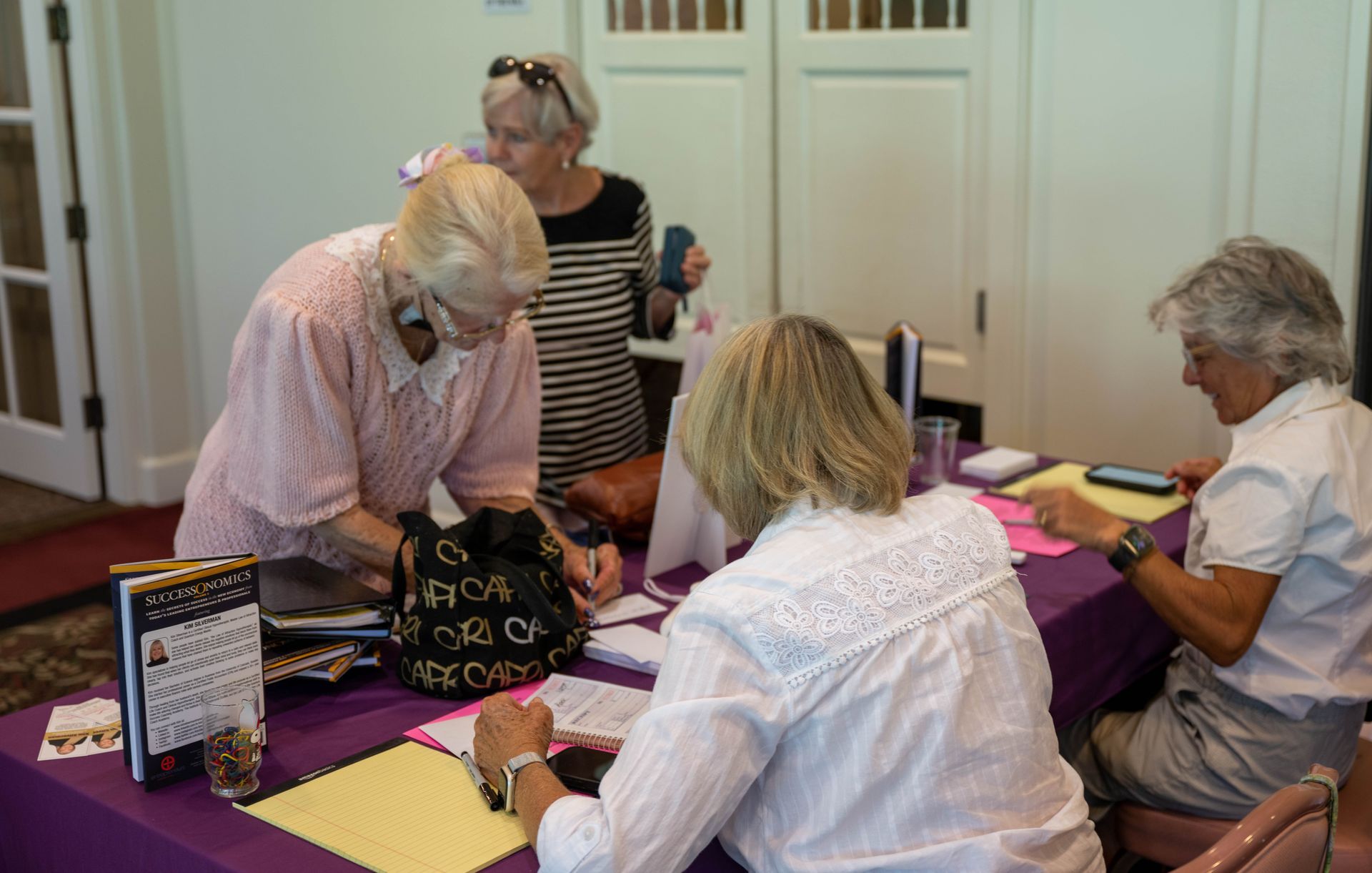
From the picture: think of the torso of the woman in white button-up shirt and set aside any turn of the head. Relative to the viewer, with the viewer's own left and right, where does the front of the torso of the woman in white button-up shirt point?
facing to the left of the viewer

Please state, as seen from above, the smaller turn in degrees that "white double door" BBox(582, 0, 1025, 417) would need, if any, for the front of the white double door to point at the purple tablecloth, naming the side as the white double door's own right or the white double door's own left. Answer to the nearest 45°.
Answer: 0° — it already faces it

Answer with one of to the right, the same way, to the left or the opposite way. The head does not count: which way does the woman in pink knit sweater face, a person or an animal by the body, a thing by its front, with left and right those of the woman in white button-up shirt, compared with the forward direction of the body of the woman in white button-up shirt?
the opposite way

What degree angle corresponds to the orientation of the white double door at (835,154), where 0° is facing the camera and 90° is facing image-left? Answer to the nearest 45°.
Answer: approximately 0°

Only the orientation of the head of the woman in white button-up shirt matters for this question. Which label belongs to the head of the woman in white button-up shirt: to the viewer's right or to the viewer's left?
to the viewer's left

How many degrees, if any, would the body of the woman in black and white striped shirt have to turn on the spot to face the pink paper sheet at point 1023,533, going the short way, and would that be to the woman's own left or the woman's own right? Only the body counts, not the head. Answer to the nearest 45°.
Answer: approximately 90° to the woman's own left

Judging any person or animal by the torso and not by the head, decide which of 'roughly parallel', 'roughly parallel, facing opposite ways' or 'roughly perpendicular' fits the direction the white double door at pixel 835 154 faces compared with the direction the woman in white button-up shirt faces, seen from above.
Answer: roughly perpendicular

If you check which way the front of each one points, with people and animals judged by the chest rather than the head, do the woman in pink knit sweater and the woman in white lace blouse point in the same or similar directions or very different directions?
very different directions

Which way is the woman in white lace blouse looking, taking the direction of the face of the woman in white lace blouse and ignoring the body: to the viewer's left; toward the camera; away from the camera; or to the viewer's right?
away from the camera

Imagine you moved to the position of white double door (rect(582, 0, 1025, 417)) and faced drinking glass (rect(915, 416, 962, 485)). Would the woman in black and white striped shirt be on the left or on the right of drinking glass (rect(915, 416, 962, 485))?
right

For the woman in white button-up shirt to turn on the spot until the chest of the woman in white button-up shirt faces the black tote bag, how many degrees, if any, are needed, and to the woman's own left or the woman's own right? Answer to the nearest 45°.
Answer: approximately 45° to the woman's own left
